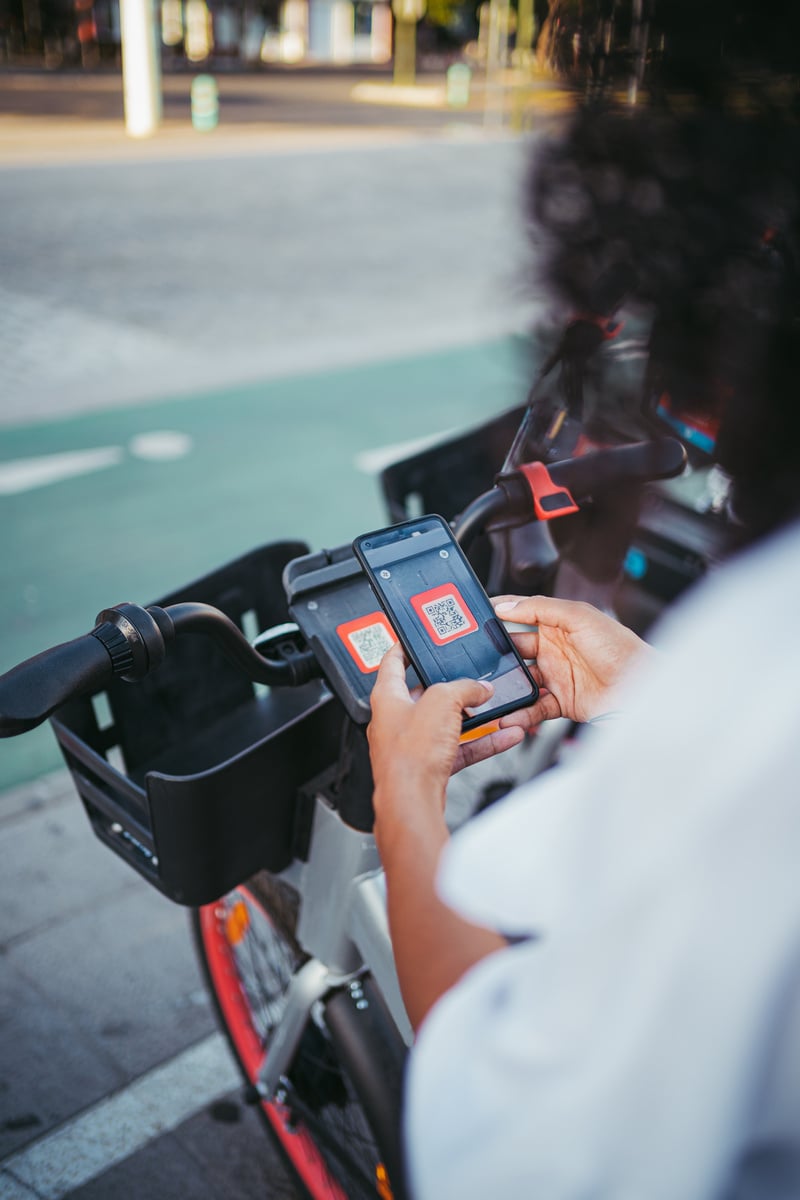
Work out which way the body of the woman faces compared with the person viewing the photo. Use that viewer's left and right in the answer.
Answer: facing away from the viewer and to the left of the viewer

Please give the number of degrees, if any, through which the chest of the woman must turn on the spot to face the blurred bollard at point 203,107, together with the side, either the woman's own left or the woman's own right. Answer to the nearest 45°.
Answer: approximately 45° to the woman's own right

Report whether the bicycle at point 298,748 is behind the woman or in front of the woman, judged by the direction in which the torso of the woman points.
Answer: in front
